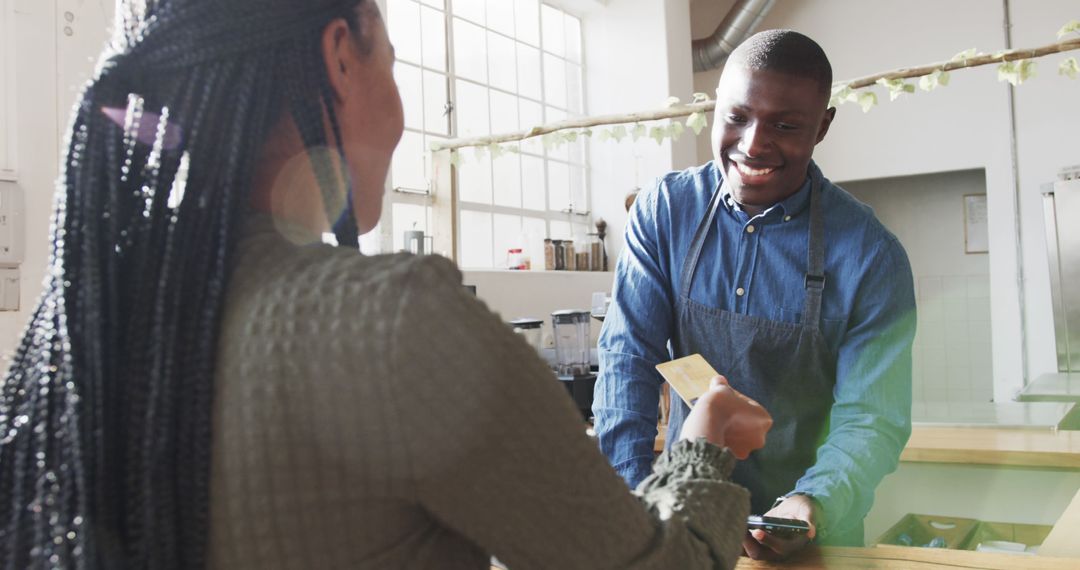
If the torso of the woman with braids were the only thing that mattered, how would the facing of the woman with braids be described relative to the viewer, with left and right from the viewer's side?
facing away from the viewer and to the right of the viewer

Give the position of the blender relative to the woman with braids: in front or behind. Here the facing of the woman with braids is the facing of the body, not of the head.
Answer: in front

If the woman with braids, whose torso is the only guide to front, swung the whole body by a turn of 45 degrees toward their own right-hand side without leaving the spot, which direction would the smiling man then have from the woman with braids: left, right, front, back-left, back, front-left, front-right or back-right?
front-left

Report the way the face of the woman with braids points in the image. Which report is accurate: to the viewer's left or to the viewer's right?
to the viewer's right

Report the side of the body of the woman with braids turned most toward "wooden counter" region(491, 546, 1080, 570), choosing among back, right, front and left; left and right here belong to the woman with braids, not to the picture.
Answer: front

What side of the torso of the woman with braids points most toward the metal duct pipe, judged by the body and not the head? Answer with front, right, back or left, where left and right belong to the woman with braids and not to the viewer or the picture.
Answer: front

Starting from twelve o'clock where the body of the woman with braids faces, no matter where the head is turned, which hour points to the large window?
The large window is roughly at 11 o'clock from the woman with braids.

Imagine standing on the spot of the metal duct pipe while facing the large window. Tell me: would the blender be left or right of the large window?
left

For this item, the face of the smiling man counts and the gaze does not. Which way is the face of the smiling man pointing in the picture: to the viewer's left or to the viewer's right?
to the viewer's left
